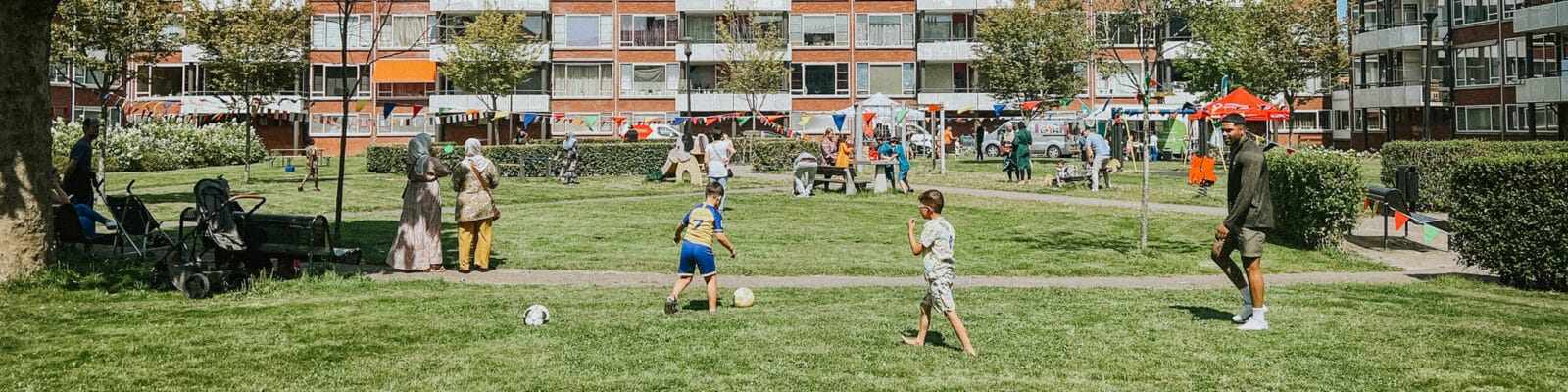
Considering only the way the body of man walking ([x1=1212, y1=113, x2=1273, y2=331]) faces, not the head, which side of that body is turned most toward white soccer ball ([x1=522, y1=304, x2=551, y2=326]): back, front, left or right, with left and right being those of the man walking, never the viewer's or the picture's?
front

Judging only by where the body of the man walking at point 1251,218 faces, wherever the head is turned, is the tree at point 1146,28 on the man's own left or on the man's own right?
on the man's own right

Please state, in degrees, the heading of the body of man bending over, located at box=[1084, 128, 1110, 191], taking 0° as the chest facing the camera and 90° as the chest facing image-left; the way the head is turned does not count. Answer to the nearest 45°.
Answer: approximately 90°

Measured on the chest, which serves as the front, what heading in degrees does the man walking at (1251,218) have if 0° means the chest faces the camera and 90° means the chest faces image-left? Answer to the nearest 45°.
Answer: approximately 90°

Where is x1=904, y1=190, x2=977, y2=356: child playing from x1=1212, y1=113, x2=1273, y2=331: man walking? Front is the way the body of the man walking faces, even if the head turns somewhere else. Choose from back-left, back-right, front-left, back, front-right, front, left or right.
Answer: front-left

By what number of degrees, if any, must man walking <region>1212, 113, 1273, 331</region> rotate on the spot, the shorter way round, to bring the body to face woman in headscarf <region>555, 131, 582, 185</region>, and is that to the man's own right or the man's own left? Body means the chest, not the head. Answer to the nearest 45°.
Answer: approximately 45° to the man's own right

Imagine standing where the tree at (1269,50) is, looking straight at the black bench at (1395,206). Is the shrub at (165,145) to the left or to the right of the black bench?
right

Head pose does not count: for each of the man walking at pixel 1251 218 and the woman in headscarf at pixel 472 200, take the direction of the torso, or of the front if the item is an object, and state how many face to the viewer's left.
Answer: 1

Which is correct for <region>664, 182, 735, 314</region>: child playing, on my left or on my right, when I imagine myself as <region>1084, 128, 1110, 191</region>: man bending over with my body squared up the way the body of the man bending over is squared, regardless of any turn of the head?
on my left
